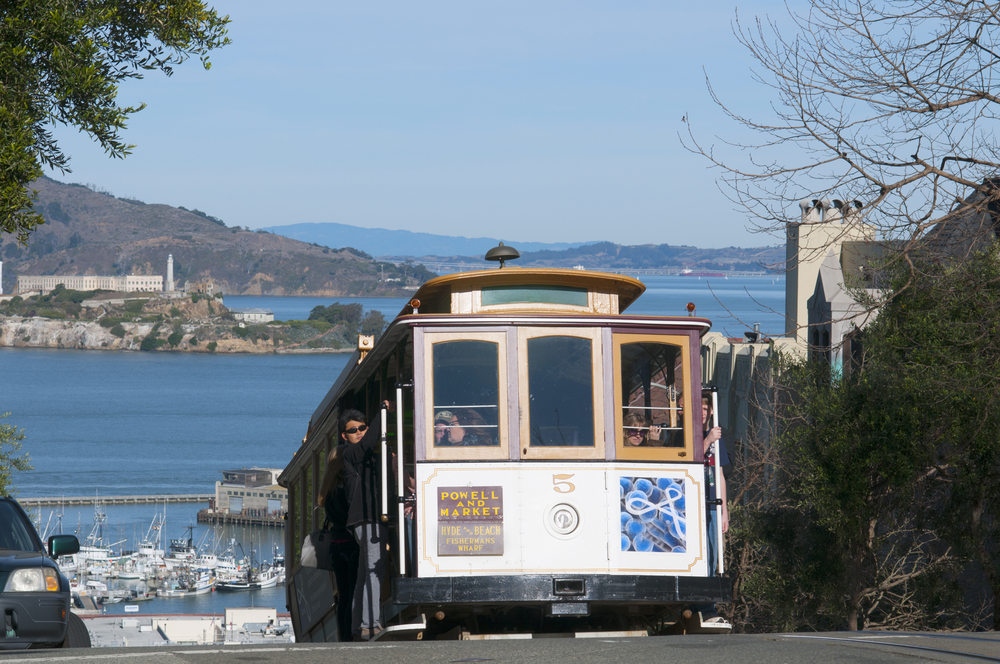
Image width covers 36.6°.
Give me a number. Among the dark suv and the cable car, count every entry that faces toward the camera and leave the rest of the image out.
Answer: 2

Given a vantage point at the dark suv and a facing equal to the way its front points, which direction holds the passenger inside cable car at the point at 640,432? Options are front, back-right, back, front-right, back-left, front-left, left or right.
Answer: left

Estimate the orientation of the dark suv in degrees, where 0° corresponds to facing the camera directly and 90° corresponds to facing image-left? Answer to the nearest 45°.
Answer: approximately 0°

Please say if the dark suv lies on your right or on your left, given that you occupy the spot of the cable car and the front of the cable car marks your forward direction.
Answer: on your right

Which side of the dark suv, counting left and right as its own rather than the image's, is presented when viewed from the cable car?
left

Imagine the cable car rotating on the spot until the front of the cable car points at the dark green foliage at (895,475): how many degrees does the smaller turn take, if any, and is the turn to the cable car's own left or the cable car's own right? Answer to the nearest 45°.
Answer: approximately 135° to the cable car's own left

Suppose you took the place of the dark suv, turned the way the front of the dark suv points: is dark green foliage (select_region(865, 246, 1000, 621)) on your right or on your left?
on your left

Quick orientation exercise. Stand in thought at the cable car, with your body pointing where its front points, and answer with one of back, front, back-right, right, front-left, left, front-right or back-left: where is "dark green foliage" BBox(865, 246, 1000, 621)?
back-left
